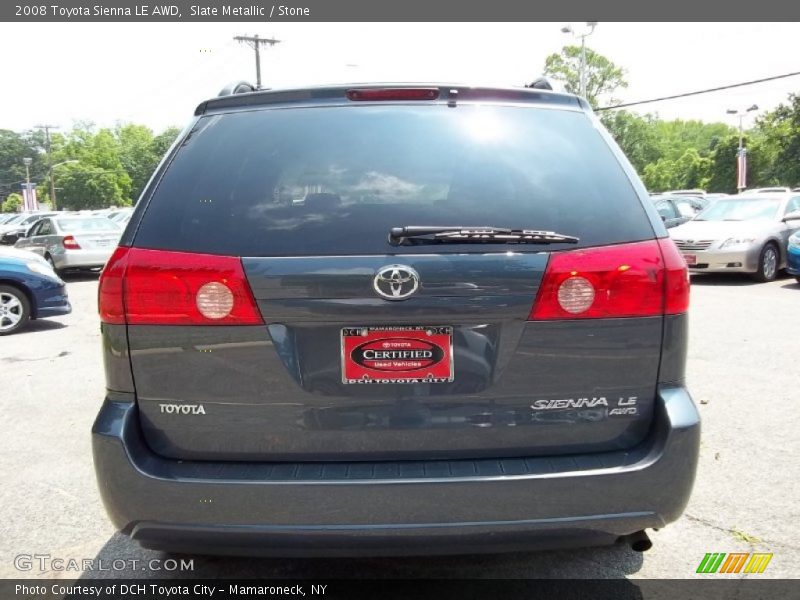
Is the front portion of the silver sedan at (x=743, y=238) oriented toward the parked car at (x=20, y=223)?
no

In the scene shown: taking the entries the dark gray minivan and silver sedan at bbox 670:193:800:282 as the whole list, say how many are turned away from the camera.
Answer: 1

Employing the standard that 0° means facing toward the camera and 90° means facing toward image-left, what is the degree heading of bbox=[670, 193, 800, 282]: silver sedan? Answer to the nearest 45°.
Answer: approximately 45°

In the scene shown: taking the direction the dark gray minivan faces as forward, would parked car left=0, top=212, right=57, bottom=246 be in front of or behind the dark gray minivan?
in front

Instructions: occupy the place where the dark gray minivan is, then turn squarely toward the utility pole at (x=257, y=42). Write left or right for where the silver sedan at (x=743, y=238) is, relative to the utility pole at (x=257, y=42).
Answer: right

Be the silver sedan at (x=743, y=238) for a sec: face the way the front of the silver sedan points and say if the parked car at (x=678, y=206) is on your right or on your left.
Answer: on your right

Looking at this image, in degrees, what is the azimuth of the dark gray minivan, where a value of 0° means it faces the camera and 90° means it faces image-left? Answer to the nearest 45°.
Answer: approximately 180°

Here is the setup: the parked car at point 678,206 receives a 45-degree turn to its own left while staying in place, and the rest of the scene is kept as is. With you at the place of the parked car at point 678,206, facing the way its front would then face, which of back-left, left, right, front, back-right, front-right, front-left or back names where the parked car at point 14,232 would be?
right

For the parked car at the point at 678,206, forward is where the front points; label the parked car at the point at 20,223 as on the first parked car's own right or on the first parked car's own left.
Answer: on the first parked car's own right

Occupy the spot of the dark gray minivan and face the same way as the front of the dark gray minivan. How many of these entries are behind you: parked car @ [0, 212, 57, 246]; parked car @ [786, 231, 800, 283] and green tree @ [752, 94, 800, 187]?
0

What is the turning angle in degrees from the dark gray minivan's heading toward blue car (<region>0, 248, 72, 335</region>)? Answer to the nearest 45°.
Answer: approximately 45° to its left

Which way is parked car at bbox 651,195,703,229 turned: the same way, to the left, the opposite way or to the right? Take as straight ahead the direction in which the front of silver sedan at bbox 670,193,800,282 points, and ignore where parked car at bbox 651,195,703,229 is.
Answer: the same way

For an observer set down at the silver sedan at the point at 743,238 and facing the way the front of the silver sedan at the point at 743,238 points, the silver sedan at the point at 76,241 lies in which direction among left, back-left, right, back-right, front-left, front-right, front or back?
front-right

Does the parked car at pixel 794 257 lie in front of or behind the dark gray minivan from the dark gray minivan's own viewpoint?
in front

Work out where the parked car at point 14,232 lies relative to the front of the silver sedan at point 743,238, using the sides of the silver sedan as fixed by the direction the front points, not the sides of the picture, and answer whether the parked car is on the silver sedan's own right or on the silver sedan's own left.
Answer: on the silver sedan's own right

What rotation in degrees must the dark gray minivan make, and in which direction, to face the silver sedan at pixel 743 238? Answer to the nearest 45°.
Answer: approximately 45° to its right

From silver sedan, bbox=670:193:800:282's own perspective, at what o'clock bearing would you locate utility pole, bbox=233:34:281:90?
The utility pole is roughly at 3 o'clock from the silver sedan.
